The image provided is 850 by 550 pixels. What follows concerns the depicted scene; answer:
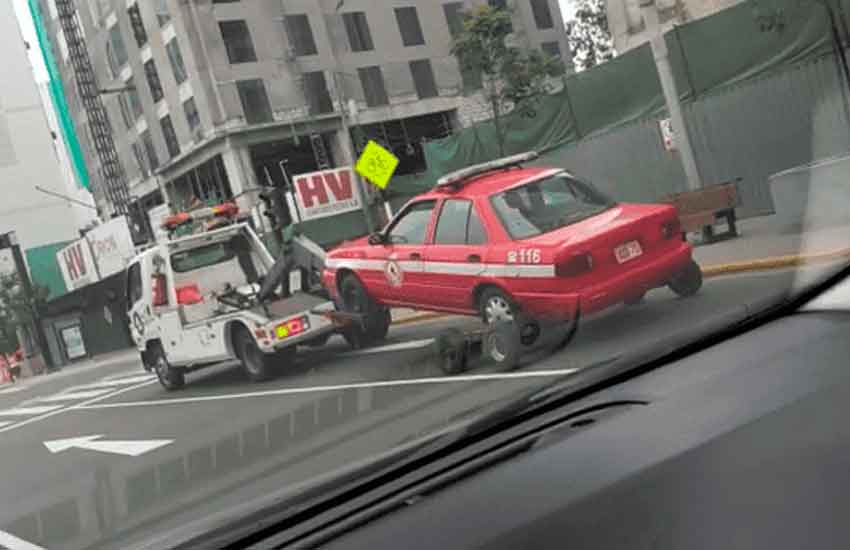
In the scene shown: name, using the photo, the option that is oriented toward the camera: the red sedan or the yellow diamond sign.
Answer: the yellow diamond sign

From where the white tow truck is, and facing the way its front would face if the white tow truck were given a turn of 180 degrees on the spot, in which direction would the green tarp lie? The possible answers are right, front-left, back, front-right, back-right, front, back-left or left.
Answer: front-left

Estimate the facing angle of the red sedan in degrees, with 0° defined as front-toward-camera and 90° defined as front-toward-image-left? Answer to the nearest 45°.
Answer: approximately 135°

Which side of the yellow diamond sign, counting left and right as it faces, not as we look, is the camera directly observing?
front

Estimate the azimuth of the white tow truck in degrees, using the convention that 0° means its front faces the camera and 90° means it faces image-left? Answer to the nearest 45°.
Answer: approximately 135°

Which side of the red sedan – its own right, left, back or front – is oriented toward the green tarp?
right

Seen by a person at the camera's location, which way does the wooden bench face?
facing the viewer and to the left of the viewer

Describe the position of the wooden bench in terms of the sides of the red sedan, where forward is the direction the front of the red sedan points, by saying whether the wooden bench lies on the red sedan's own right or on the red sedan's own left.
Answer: on the red sedan's own right

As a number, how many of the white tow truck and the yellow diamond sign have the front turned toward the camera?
1

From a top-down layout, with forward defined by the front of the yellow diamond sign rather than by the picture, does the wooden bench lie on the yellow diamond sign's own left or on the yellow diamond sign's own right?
on the yellow diamond sign's own left

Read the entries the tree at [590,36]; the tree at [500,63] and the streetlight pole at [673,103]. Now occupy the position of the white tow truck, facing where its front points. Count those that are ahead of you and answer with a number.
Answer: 0

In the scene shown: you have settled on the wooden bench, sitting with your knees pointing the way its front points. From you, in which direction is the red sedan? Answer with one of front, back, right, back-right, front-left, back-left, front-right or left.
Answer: front
